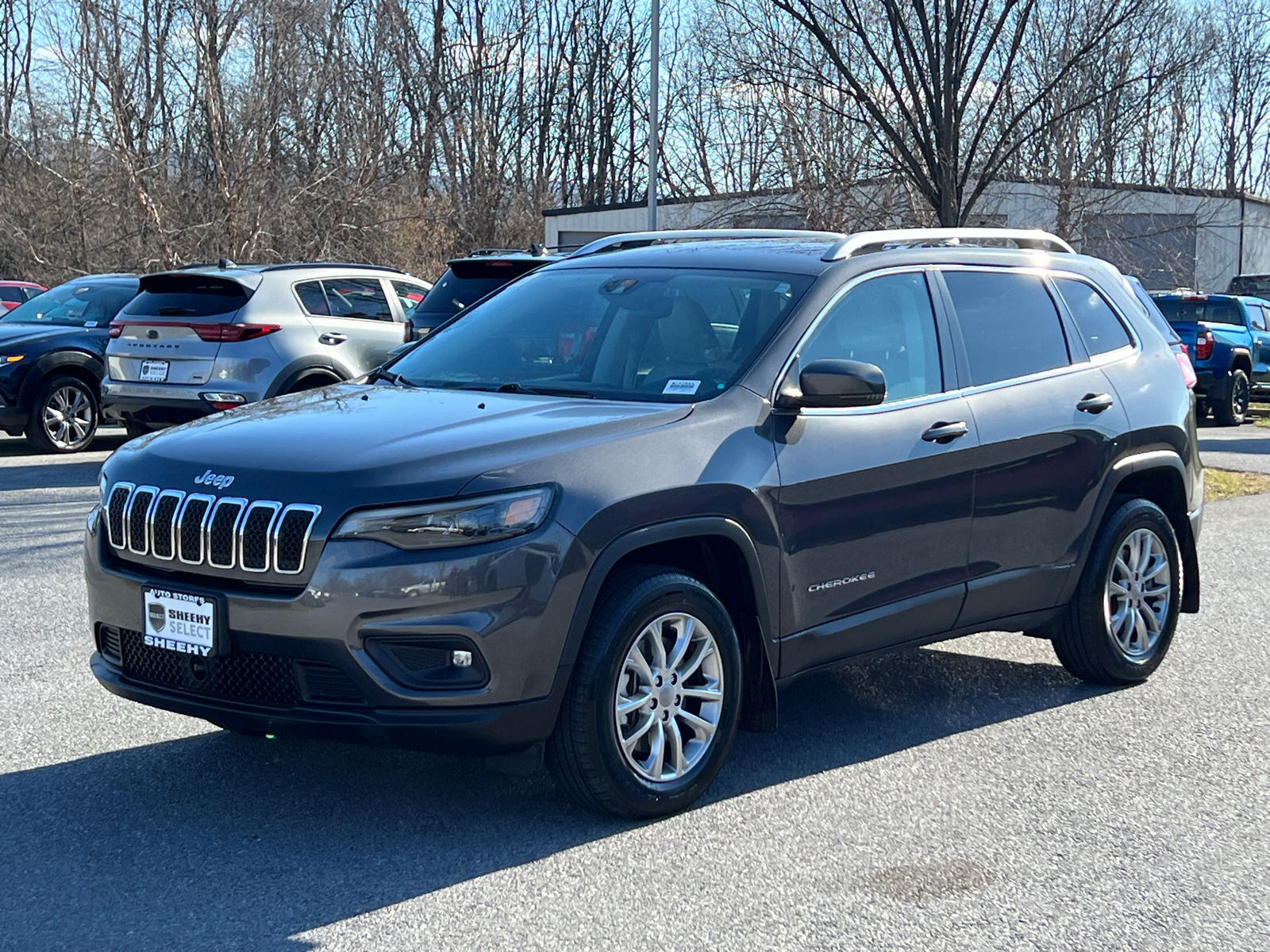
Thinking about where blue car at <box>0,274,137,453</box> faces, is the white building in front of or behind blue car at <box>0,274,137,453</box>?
behind

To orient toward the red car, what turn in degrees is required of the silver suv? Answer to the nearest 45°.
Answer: approximately 45° to its left

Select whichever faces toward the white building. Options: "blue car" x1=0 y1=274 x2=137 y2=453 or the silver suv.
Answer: the silver suv

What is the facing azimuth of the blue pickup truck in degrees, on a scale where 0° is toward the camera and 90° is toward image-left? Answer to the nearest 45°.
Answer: approximately 225°

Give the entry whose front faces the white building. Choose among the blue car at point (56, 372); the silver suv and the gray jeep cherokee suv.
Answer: the silver suv

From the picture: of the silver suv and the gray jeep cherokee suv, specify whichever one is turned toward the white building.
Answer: the silver suv

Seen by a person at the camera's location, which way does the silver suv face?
facing away from the viewer and to the right of the viewer

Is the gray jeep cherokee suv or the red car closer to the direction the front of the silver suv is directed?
the red car

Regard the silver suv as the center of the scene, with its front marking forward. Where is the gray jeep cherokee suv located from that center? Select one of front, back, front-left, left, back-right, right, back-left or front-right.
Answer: back-right
